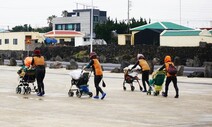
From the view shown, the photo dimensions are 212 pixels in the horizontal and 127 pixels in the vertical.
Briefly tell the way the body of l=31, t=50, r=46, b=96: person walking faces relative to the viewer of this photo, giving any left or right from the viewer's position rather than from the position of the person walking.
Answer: facing away from the viewer and to the left of the viewer
